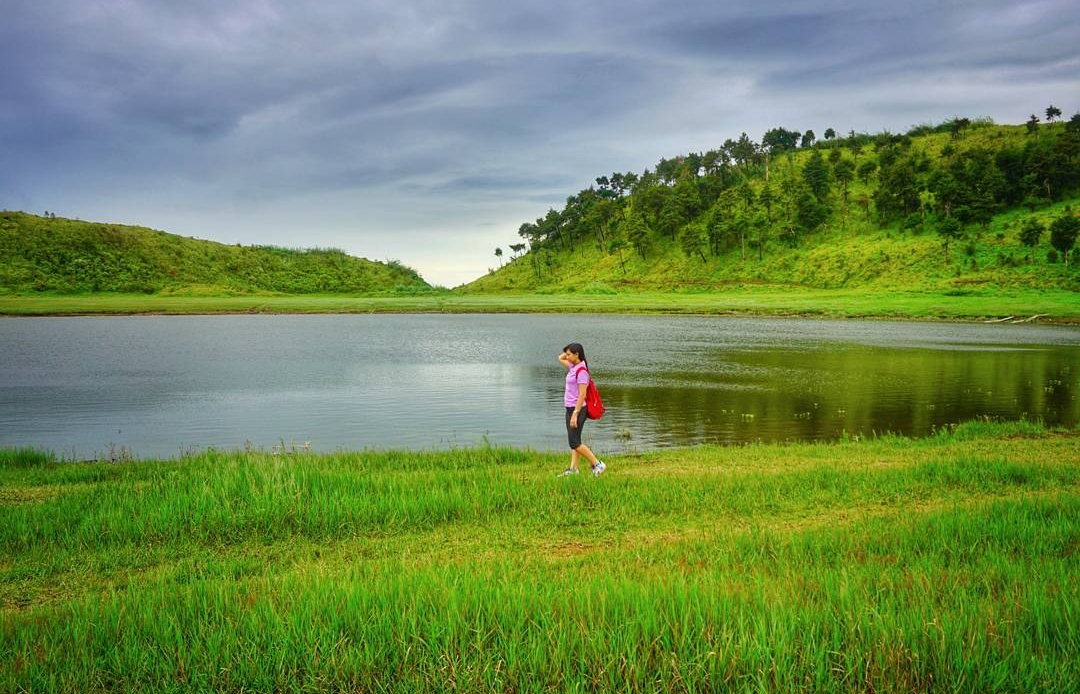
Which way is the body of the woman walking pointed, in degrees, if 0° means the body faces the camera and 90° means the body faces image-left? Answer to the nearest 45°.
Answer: approximately 90°

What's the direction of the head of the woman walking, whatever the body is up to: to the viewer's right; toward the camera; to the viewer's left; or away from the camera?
to the viewer's left
